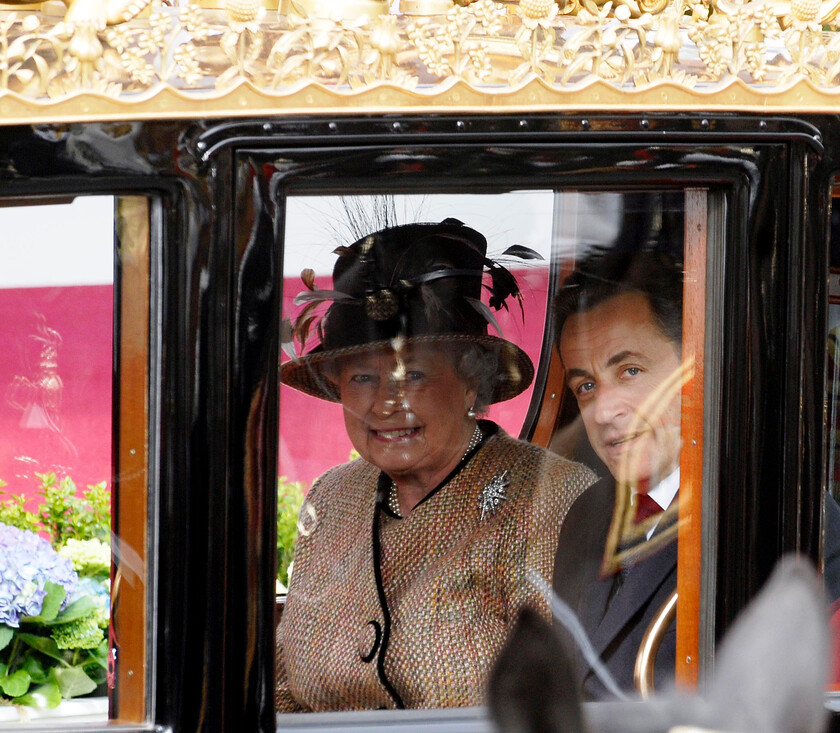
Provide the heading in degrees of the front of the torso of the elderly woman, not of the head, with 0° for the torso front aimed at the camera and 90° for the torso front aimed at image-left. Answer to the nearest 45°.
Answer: approximately 45°
